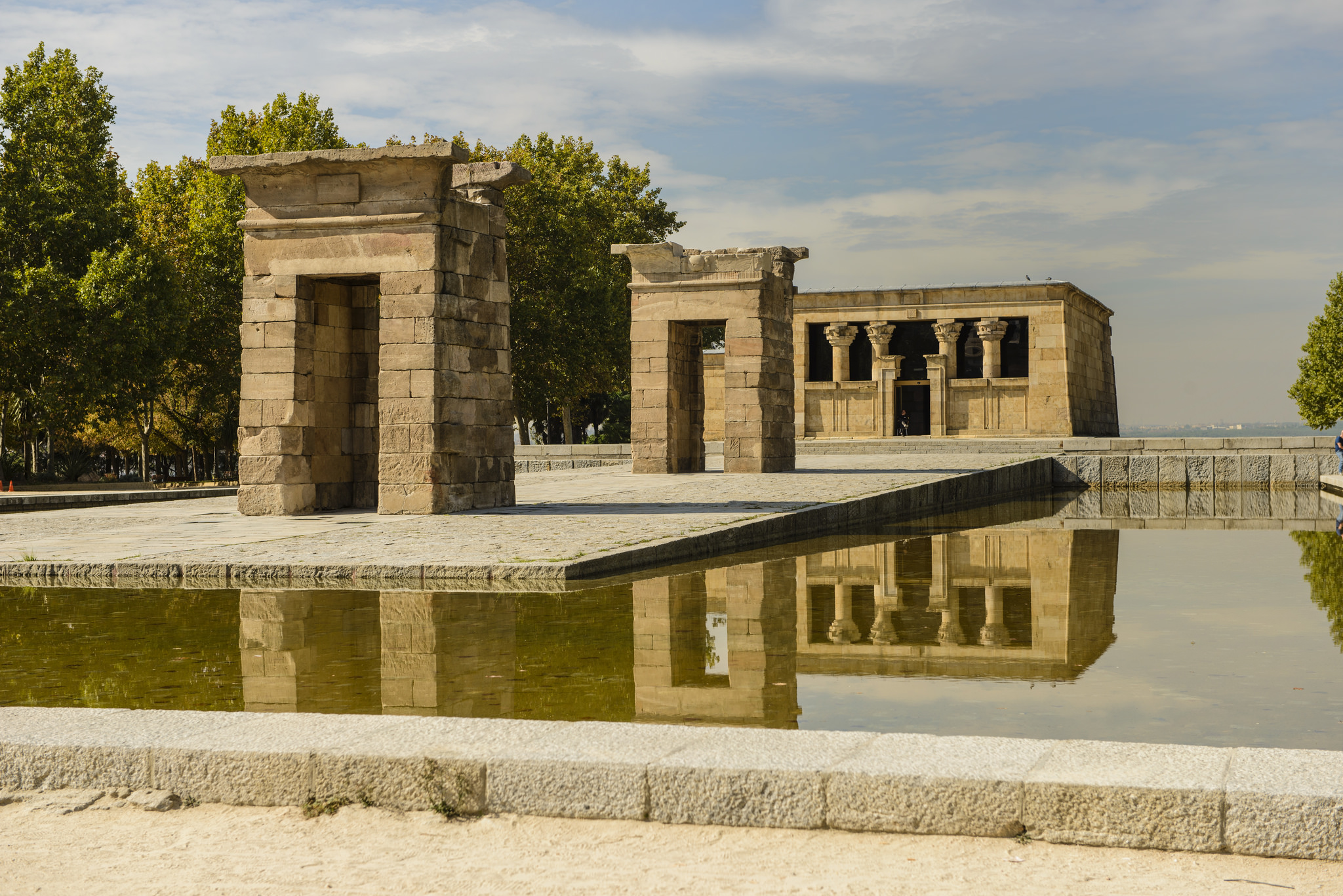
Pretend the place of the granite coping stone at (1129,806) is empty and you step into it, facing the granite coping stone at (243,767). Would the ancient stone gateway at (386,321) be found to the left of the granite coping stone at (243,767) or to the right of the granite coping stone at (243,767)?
right

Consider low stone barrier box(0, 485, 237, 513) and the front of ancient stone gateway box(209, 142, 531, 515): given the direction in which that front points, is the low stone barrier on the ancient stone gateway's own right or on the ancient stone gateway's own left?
on the ancient stone gateway's own right

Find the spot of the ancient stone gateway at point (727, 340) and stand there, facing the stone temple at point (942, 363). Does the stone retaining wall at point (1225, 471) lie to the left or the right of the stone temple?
right

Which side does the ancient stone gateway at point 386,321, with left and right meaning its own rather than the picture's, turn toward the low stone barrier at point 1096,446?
back

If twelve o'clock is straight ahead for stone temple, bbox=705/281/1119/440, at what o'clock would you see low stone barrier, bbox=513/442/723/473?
The low stone barrier is roughly at 1 o'clock from the stone temple.

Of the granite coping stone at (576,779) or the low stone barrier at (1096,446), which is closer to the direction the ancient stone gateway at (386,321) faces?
the granite coping stone

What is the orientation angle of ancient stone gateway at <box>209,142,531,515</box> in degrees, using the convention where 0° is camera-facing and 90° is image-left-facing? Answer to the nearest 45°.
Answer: approximately 45°

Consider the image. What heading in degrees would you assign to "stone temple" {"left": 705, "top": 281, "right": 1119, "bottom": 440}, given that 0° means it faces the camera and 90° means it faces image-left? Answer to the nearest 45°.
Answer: approximately 0°
